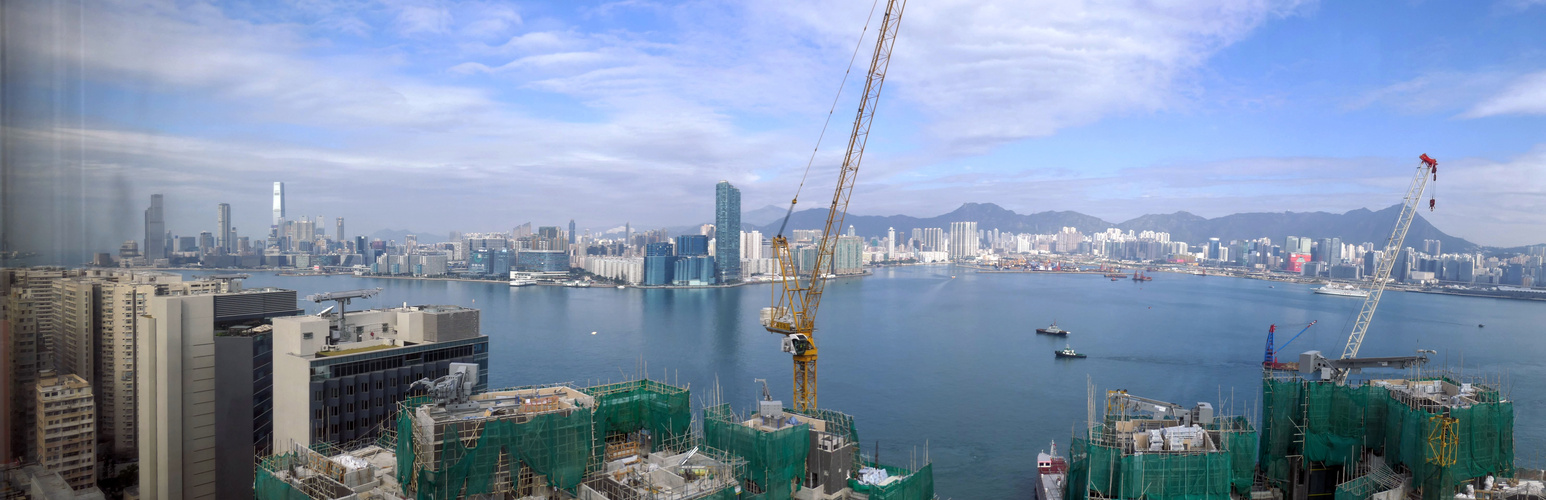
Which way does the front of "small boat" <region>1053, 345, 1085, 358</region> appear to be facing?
to the viewer's left

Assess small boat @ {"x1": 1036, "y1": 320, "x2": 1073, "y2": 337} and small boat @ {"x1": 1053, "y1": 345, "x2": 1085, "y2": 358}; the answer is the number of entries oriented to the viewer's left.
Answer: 2

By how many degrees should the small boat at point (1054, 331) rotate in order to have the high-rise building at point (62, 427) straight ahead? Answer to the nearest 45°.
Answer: approximately 90° to its left

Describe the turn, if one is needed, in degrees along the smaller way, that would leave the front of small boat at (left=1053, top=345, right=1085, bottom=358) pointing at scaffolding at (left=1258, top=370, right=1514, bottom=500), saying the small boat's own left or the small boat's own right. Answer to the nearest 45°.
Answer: approximately 90° to the small boat's own left

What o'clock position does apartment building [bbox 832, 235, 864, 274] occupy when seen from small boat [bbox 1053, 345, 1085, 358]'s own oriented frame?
The apartment building is roughly at 2 o'clock from the small boat.

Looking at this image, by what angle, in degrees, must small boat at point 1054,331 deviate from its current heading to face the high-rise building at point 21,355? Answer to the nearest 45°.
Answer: approximately 90° to its left

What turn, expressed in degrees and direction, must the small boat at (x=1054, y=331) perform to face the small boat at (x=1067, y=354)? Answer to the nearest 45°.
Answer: approximately 90° to its left

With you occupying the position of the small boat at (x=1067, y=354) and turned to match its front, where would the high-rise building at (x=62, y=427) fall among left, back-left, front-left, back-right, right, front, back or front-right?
left

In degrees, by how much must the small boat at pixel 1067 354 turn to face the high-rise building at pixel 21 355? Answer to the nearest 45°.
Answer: approximately 90° to its left

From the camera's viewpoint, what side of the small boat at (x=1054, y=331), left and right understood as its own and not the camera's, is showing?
left

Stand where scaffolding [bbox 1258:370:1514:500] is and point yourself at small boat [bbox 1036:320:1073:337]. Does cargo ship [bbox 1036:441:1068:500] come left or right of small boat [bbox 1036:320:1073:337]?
left
